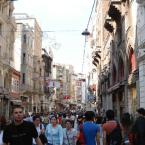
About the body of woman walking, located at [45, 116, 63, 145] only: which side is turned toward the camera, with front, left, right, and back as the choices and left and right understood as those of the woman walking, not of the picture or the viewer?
front

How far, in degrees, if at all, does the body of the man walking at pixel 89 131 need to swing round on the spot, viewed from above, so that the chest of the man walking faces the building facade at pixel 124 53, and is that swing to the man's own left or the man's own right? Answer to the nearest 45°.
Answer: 0° — they already face it

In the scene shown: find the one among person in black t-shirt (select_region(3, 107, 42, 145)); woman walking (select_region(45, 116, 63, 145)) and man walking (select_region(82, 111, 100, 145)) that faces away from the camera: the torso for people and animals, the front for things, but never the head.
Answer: the man walking

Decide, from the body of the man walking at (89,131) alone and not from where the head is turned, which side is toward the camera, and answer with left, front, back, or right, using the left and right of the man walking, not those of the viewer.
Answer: back

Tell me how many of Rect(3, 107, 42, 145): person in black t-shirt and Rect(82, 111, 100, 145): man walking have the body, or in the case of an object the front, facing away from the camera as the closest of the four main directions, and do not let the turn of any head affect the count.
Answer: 1

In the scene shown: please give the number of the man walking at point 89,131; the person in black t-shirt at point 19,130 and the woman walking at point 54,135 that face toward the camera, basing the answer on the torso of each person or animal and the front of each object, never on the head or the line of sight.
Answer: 2
